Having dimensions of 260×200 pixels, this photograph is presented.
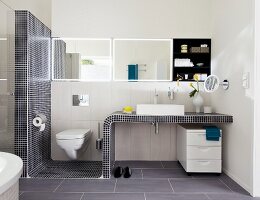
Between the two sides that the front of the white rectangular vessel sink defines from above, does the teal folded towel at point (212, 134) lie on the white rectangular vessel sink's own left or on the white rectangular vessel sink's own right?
on the white rectangular vessel sink's own left

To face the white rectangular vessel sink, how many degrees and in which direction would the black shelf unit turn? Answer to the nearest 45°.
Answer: approximately 45° to its right

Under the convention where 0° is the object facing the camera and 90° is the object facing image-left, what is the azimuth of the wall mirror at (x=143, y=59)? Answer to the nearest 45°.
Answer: approximately 0°

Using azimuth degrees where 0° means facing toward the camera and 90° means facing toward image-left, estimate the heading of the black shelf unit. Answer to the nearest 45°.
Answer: approximately 0°
